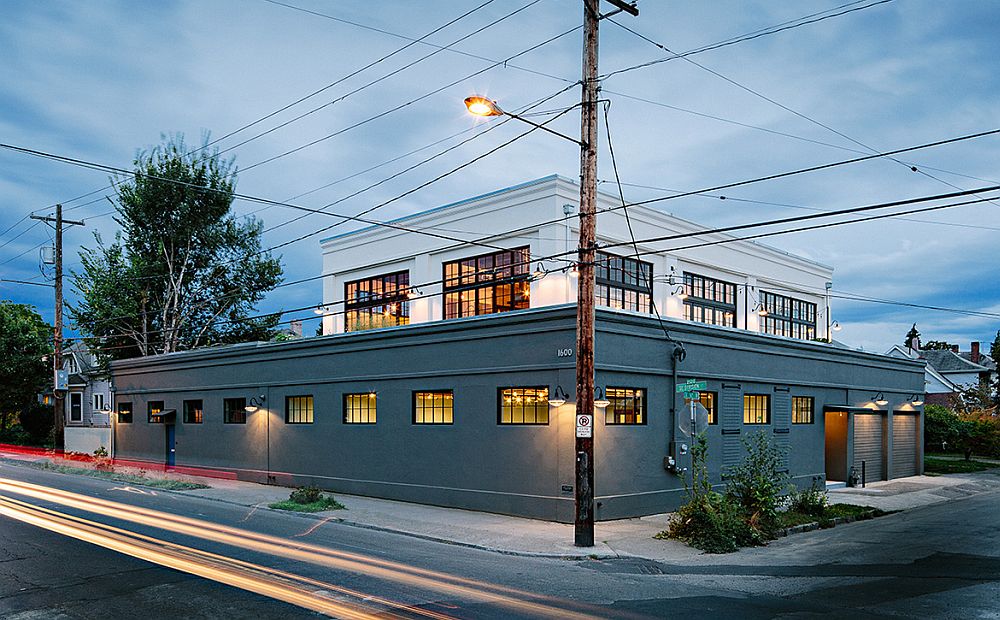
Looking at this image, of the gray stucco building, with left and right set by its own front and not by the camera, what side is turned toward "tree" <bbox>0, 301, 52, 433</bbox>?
right

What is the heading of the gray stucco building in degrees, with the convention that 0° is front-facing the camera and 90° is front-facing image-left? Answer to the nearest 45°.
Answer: approximately 45°
